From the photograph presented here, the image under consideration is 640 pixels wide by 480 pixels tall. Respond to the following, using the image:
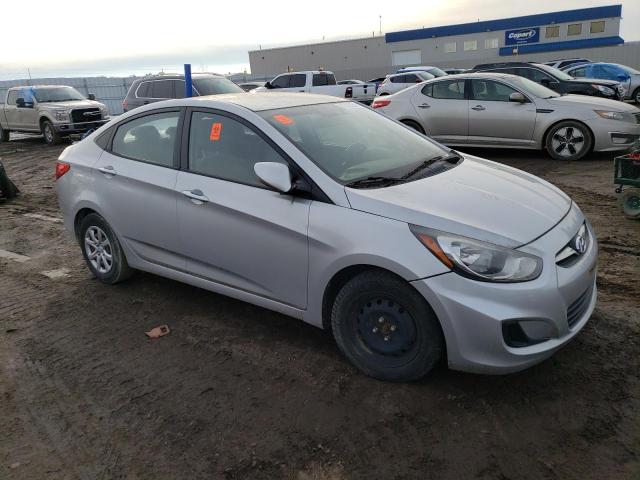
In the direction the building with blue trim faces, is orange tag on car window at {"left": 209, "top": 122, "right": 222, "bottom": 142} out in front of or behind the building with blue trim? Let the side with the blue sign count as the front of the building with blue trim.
in front

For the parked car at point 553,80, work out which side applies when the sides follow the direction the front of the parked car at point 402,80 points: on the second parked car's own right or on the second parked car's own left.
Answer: on the second parked car's own right

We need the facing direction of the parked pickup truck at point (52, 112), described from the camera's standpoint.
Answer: facing the viewer and to the right of the viewer

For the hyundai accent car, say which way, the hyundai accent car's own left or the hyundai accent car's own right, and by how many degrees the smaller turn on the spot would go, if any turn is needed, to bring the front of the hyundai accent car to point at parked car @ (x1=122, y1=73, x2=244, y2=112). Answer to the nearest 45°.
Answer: approximately 135° to the hyundai accent car's own left

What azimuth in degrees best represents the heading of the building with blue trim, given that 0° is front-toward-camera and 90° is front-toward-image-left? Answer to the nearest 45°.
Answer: approximately 45°

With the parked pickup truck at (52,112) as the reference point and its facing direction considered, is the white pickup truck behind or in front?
in front

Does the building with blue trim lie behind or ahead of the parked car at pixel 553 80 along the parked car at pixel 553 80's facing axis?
behind

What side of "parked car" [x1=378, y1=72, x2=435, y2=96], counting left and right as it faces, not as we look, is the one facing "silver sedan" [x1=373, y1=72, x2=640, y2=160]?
right
